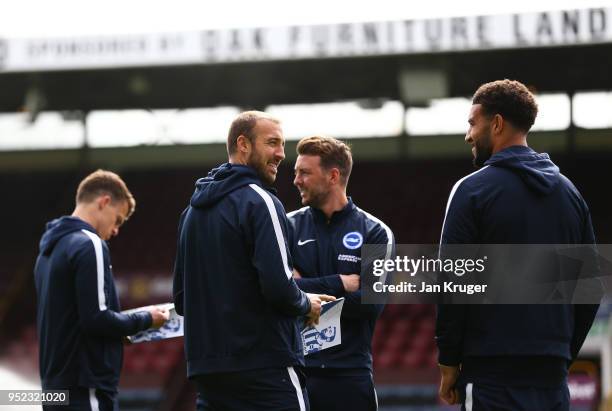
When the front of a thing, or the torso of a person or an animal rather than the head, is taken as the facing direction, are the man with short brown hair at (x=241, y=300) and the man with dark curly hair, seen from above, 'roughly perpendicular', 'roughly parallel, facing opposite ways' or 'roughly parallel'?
roughly perpendicular

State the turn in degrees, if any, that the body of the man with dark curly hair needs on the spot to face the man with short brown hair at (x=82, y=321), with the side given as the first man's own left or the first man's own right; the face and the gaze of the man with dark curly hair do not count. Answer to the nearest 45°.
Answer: approximately 45° to the first man's own left

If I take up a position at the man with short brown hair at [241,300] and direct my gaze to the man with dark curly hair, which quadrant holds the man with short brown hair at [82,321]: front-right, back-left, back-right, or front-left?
back-left

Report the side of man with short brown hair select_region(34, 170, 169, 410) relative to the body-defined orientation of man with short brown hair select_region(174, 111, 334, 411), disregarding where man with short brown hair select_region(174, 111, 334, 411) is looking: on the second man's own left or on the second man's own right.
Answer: on the second man's own left

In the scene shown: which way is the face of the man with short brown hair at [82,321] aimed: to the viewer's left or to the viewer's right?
to the viewer's right

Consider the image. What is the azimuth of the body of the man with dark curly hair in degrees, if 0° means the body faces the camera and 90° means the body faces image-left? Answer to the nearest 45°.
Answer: approximately 135°

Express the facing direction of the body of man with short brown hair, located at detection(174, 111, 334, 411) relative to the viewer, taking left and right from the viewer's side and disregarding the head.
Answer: facing away from the viewer and to the right of the viewer
